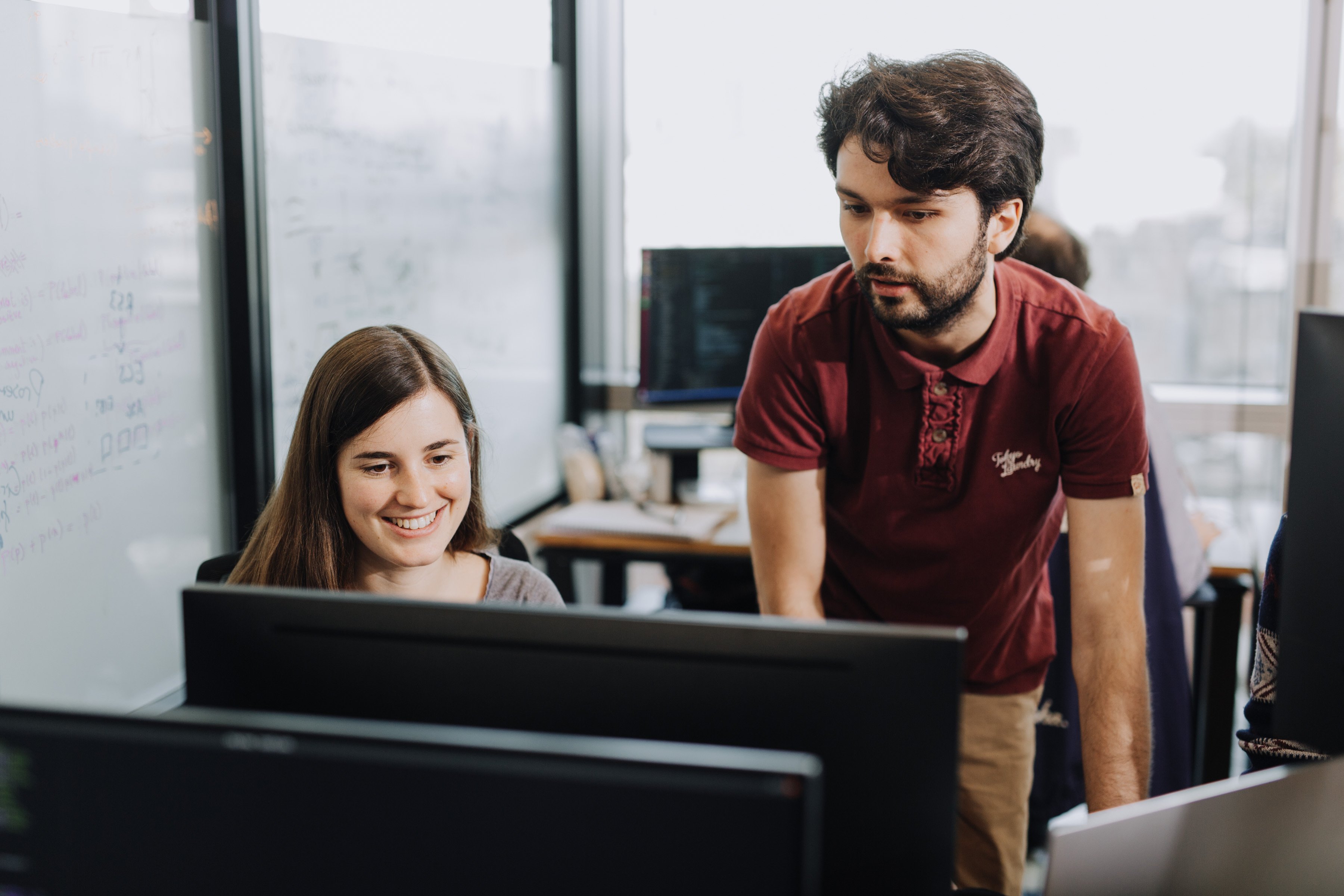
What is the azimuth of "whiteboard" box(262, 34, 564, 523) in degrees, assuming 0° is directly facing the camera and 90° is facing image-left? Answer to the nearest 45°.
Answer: approximately 315°

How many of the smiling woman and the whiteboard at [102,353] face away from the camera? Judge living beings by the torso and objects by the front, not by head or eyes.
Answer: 0

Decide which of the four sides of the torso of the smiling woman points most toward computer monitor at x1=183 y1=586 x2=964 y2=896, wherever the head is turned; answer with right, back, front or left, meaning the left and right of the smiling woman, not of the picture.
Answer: front

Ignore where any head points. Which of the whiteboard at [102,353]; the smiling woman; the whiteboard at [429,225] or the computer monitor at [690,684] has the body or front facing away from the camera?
the computer monitor

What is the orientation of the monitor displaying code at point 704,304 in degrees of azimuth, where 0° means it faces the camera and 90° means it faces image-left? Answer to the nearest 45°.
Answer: approximately 0°

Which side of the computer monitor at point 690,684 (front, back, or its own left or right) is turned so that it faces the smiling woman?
front

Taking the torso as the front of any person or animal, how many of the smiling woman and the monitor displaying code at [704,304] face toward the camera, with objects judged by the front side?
2

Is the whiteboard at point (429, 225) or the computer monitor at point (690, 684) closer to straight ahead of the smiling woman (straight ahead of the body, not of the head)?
the computer monitor

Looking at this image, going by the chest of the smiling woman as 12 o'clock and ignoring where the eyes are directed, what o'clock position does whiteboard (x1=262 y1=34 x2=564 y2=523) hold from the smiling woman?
The whiteboard is roughly at 6 o'clock from the smiling woman.

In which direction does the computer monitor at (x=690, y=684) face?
away from the camera
